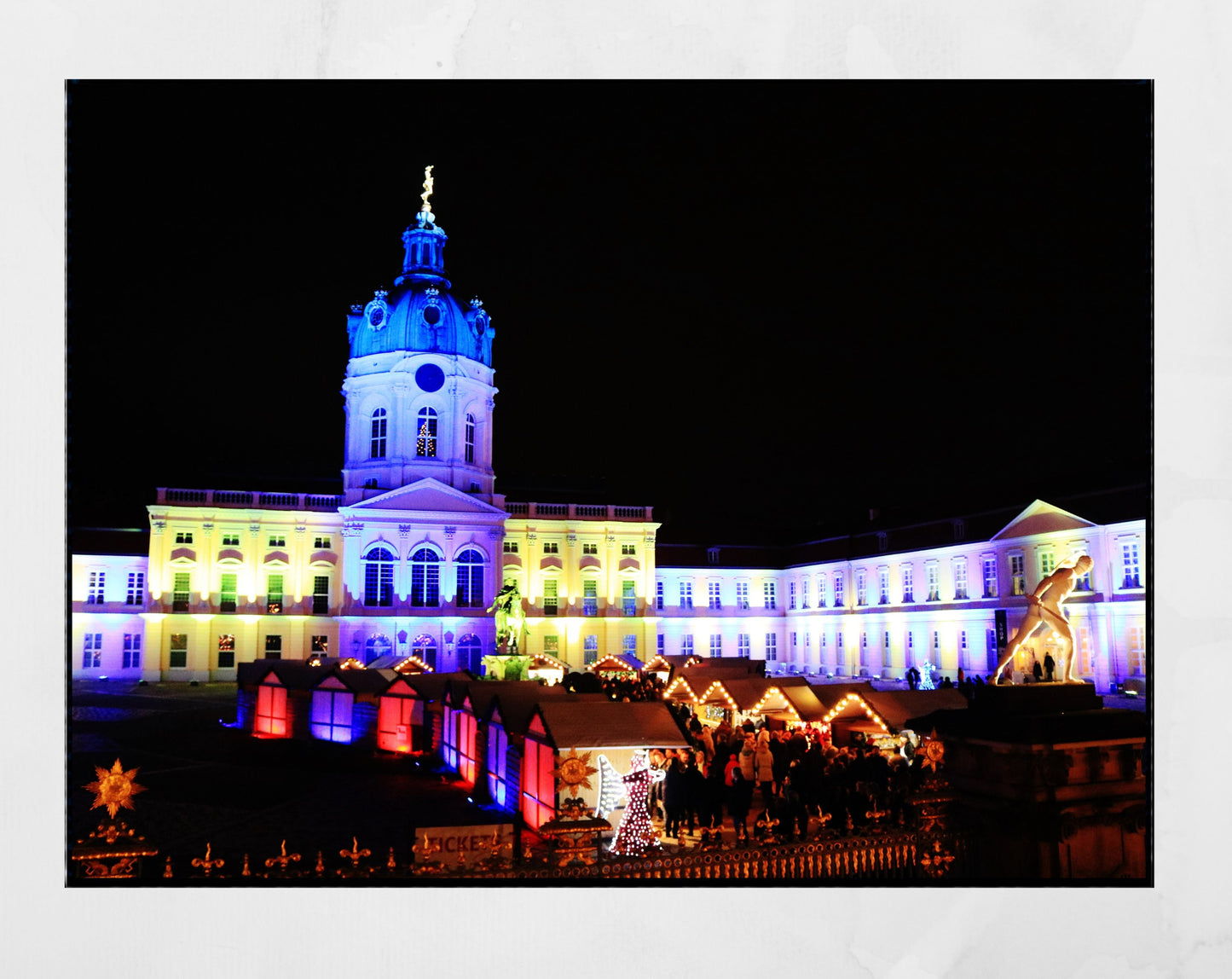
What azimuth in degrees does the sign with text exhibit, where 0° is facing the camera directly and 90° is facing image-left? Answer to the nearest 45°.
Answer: approximately 0°

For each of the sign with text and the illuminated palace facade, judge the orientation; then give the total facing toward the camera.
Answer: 2

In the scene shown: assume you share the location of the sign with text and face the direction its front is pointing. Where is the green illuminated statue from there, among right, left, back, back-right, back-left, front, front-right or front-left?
back

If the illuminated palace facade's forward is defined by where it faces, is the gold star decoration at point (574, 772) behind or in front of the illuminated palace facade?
in front

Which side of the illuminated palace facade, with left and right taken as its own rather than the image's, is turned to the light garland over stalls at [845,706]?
front

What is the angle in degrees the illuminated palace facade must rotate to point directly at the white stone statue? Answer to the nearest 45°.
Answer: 0° — it already faces it
